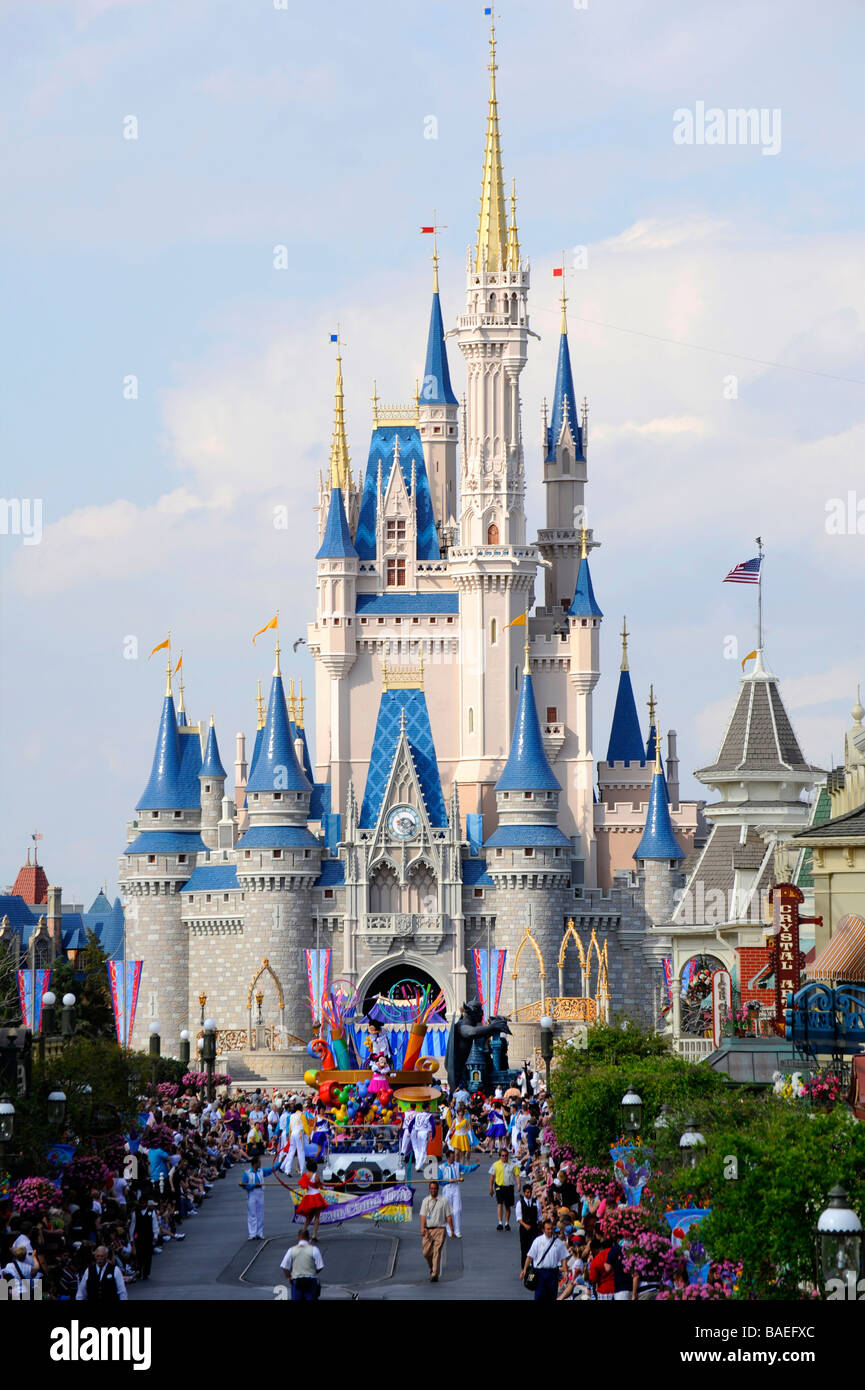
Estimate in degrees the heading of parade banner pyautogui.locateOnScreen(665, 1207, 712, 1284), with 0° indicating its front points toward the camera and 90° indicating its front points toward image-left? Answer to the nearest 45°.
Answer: approximately 0°

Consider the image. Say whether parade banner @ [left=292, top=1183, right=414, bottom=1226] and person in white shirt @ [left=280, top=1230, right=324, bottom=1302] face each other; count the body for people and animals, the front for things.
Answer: yes

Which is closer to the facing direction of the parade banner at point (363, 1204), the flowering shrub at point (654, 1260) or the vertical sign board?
the flowering shrub

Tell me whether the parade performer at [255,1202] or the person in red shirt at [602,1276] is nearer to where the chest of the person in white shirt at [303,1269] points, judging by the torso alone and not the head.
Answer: the parade performer

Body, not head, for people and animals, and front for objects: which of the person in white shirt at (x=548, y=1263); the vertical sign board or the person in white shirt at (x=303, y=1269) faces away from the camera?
the person in white shirt at (x=303, y=1269)

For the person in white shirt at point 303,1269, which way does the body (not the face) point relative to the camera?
away from the camera

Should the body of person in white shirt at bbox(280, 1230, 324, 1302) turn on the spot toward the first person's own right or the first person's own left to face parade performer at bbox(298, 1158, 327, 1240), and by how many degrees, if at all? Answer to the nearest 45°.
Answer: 0° — they already face them

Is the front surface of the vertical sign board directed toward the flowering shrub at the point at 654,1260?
yes
